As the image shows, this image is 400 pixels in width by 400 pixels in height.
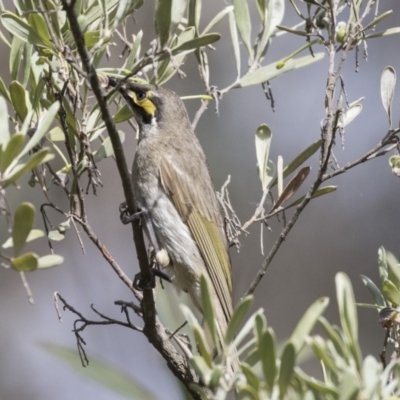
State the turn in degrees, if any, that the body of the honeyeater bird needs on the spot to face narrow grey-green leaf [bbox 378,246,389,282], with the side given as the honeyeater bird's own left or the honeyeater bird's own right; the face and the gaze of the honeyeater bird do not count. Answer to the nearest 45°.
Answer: approximately 180°

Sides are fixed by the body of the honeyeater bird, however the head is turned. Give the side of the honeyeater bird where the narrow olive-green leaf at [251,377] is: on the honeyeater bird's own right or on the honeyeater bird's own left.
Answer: on the honeyeater bird's own left

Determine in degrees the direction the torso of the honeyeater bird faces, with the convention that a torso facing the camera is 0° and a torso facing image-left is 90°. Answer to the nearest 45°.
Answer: approximately 90°
